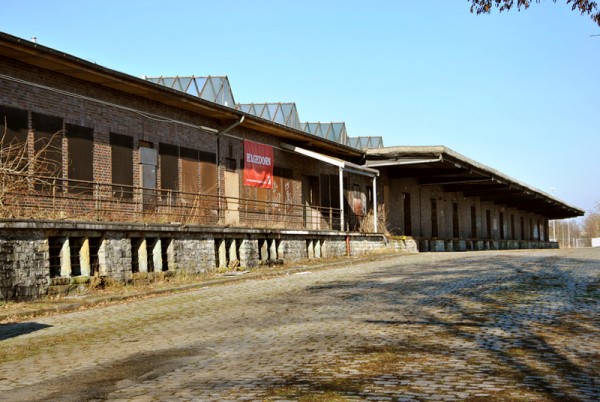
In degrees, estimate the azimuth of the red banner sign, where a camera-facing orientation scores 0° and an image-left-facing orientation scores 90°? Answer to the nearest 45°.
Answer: approximately 315°

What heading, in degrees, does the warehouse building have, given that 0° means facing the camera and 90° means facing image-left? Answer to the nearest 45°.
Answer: approximately 315°
